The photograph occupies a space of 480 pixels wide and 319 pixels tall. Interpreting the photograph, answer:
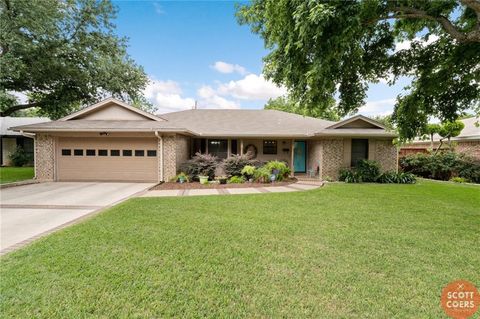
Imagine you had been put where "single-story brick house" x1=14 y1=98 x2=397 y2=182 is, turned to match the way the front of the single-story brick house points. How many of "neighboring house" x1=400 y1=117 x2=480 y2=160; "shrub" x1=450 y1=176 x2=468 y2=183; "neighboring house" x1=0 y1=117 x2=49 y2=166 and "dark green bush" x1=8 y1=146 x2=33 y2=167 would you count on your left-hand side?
2

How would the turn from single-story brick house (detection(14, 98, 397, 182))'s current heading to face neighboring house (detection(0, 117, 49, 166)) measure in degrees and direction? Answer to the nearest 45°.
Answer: approximately 135° to its right

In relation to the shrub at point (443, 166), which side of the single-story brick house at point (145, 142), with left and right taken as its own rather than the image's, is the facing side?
left

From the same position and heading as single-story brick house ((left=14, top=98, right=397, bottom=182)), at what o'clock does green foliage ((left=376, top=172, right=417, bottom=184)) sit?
The green foliage is roughly at 9 o'clock from the single-story brick house.

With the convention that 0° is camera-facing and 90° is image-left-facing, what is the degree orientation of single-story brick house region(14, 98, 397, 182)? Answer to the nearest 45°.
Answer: approximately 0°

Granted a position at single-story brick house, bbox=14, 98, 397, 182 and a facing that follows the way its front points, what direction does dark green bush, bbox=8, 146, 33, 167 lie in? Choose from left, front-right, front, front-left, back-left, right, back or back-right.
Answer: back-right

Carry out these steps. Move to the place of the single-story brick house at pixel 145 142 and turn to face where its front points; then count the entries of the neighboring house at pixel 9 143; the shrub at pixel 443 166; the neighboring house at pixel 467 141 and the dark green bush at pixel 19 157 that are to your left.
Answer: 2

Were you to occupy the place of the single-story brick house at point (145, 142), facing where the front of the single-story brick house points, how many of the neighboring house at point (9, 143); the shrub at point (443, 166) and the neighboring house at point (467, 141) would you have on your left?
2

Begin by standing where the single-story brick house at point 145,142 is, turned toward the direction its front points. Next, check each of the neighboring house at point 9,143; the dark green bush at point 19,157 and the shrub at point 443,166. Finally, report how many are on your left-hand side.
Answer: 1

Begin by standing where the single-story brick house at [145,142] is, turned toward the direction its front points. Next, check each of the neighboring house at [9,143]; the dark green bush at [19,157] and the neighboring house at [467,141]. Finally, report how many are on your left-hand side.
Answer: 1

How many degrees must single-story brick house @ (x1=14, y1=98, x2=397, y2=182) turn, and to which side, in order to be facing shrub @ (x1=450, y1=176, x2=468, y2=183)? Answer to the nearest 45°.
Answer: approximately 90° to its left
